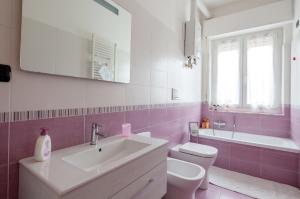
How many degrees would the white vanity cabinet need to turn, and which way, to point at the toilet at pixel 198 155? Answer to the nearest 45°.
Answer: approximately 90° to its left

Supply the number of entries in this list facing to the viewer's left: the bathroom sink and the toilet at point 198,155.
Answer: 0

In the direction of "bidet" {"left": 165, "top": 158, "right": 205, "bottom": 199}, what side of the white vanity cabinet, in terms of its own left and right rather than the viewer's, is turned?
left

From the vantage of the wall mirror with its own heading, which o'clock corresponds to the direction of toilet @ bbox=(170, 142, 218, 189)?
The toilet is roughly at 10 o'clock from the wall mirror.

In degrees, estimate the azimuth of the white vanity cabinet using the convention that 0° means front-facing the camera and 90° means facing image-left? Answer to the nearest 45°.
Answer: approximately 315°
